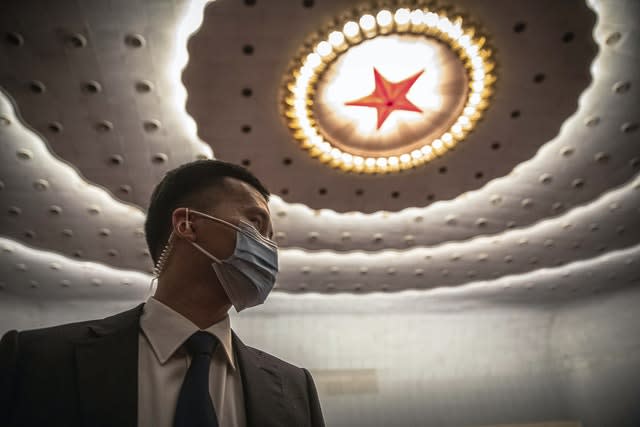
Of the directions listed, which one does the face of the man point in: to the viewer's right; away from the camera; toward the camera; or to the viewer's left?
to the viewer's right

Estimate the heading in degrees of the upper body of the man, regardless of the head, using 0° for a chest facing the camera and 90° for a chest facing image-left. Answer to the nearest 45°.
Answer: approximately 315°
